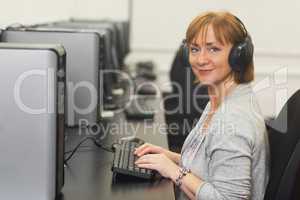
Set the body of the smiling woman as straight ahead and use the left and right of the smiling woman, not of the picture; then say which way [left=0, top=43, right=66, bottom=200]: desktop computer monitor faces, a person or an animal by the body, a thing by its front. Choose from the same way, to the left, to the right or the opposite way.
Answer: the opposite way

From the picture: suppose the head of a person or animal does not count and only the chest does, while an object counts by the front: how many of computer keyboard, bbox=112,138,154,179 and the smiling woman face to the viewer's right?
1

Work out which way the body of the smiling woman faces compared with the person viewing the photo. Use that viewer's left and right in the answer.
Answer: facing to the left of the viewer

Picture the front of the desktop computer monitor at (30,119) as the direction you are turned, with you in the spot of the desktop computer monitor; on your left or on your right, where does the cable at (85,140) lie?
on your left

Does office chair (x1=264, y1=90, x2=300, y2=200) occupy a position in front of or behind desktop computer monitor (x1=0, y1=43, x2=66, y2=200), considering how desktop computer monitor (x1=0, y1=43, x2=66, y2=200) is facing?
in front

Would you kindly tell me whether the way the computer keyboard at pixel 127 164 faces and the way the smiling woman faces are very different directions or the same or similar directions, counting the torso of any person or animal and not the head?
very different directions

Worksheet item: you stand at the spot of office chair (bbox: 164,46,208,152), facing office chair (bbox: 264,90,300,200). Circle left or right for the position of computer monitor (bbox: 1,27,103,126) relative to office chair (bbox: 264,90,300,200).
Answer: right

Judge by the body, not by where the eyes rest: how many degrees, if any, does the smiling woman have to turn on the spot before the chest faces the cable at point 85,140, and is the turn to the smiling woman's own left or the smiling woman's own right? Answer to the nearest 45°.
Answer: approximately 45° to the smiling woman's own right

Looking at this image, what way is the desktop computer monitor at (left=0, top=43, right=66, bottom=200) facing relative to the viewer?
to the viewer's right

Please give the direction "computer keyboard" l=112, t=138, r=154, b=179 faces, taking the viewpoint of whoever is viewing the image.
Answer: facing to the right of the viewer

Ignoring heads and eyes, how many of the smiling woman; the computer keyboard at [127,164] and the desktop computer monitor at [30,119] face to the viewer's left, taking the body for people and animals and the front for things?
1
